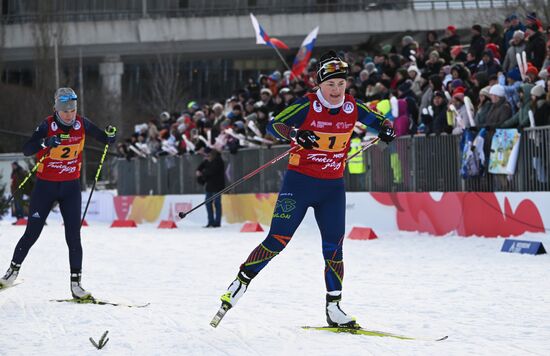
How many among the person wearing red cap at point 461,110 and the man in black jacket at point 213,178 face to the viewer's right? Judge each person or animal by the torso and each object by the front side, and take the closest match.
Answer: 0

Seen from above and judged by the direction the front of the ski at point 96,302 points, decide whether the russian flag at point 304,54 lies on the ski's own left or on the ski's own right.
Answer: on the ski's own left

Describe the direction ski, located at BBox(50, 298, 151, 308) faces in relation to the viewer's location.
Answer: facing to the right of the viewer

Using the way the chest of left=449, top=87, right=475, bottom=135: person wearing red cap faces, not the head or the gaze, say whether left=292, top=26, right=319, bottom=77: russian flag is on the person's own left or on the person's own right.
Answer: on the person's own right

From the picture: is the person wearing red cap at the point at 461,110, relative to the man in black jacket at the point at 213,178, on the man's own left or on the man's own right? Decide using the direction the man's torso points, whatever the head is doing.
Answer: on the man's own left

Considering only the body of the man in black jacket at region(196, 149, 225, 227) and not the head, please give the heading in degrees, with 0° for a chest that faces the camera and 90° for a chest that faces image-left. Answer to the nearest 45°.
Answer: approximately 90°

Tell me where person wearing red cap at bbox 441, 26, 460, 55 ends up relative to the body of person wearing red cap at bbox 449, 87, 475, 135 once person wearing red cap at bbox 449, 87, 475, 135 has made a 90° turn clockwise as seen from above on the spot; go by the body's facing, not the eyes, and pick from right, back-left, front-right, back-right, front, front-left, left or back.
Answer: front-right

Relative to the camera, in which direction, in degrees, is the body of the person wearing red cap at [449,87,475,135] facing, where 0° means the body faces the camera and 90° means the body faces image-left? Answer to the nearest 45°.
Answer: approximately 45°
